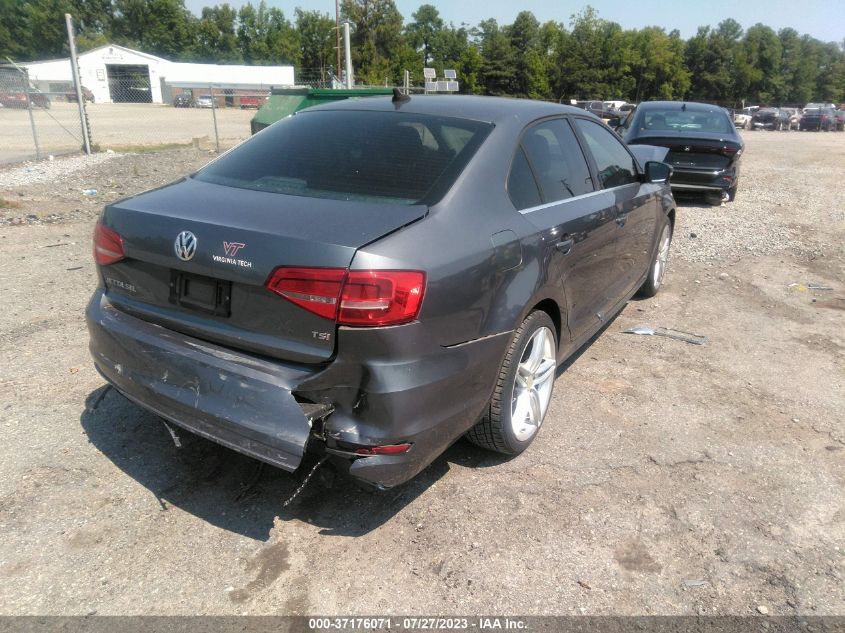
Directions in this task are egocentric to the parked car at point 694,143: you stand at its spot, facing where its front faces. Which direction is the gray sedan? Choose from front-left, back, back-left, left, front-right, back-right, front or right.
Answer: back

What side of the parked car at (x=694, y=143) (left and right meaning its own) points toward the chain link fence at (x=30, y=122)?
left

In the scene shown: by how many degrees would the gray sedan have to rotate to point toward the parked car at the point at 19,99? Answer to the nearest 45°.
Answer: approximately 90° to its left

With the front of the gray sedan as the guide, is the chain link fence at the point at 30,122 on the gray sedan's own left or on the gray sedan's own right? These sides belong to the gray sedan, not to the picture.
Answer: on the gray sedan's own left

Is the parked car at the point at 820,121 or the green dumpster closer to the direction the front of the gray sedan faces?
the parked car

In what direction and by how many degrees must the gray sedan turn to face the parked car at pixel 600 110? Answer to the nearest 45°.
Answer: approximately 45° to its left

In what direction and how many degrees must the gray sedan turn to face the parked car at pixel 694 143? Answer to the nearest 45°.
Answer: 0° — it already faces it

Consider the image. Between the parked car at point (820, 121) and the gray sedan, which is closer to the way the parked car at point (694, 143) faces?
the parked car

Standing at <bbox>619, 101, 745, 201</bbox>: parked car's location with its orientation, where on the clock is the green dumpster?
The green dumpster is roughly at 9 o'clock from the parked car.

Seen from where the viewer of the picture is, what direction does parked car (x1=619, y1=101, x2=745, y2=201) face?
facing away from the viewer

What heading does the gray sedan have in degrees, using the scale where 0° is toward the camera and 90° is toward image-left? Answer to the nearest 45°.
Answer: approximately 225°

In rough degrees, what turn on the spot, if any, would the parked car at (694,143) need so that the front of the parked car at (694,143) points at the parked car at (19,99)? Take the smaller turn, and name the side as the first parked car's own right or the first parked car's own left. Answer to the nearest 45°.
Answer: approximately 90° to the first parked car's own left
